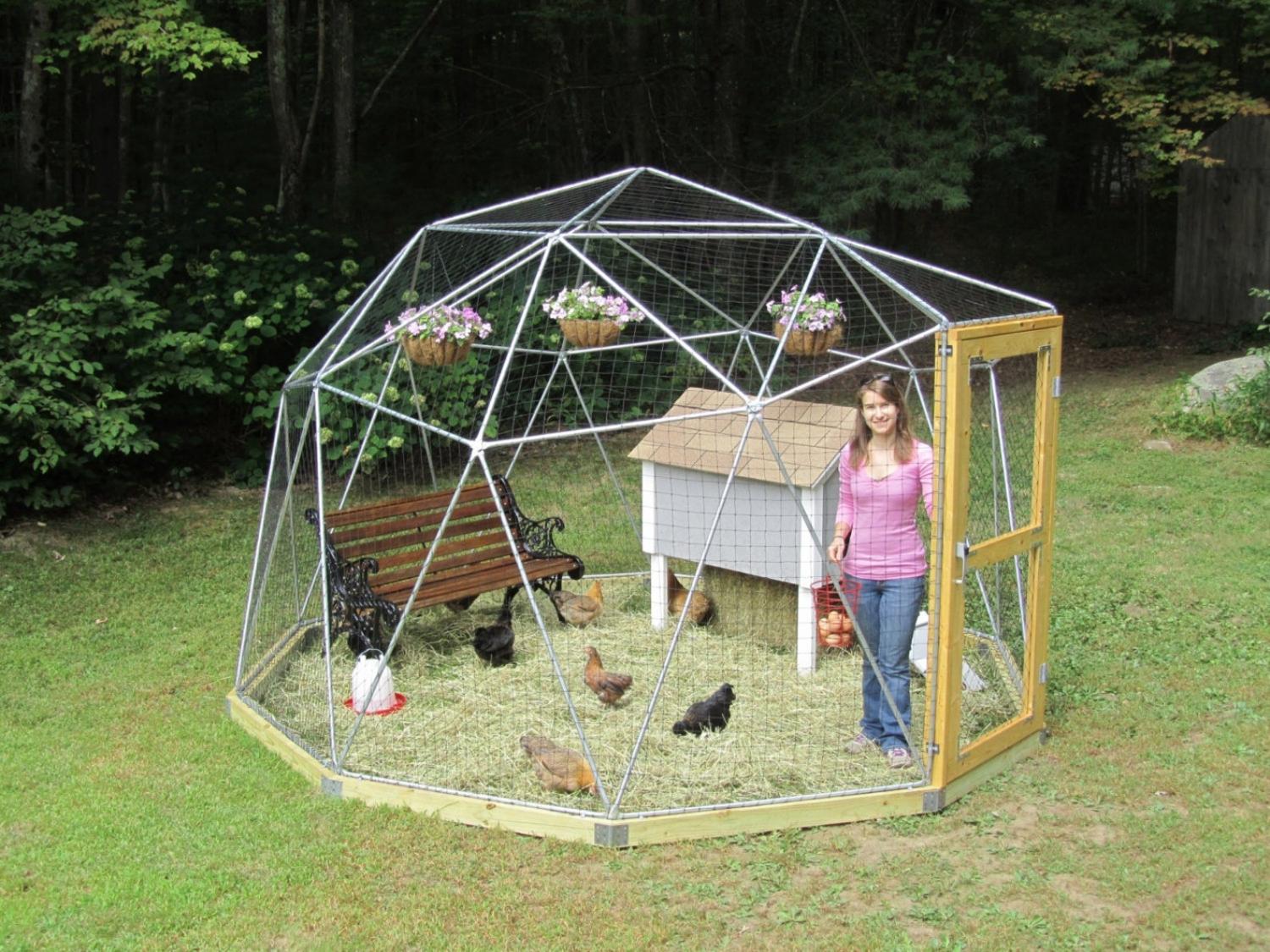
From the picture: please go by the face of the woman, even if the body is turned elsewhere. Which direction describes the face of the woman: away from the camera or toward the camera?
toward the camera

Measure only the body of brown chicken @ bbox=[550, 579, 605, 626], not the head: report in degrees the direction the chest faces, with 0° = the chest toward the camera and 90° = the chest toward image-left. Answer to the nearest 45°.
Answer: approximately 270°

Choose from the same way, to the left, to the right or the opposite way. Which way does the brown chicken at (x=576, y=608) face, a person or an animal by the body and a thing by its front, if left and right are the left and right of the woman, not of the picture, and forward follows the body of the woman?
to the left

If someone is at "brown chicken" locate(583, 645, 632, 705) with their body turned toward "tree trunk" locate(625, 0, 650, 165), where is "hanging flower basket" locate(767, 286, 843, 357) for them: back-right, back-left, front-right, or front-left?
front-right

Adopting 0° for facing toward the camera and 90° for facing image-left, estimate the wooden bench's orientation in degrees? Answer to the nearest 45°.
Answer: approximately 315°

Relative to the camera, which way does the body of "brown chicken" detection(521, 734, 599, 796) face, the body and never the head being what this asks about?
to the viewer's right

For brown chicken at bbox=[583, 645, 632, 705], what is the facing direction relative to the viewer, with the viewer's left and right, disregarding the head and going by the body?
facing to the left of the viewer

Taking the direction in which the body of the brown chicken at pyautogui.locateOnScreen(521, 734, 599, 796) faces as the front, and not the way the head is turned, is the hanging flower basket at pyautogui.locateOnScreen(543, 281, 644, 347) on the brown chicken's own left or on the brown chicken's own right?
on the brown chicken's own left

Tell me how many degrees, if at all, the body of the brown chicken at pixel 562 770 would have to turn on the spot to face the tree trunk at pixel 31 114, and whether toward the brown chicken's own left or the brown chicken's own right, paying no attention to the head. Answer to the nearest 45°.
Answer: approximately 135° to the brown chicken's own left

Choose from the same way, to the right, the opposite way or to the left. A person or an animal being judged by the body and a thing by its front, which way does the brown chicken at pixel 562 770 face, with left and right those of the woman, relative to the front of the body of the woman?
to the left

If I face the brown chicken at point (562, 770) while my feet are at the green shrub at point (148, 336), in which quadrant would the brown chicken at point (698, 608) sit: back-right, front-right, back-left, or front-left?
front-left

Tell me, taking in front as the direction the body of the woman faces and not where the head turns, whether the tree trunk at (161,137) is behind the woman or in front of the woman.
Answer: behind
